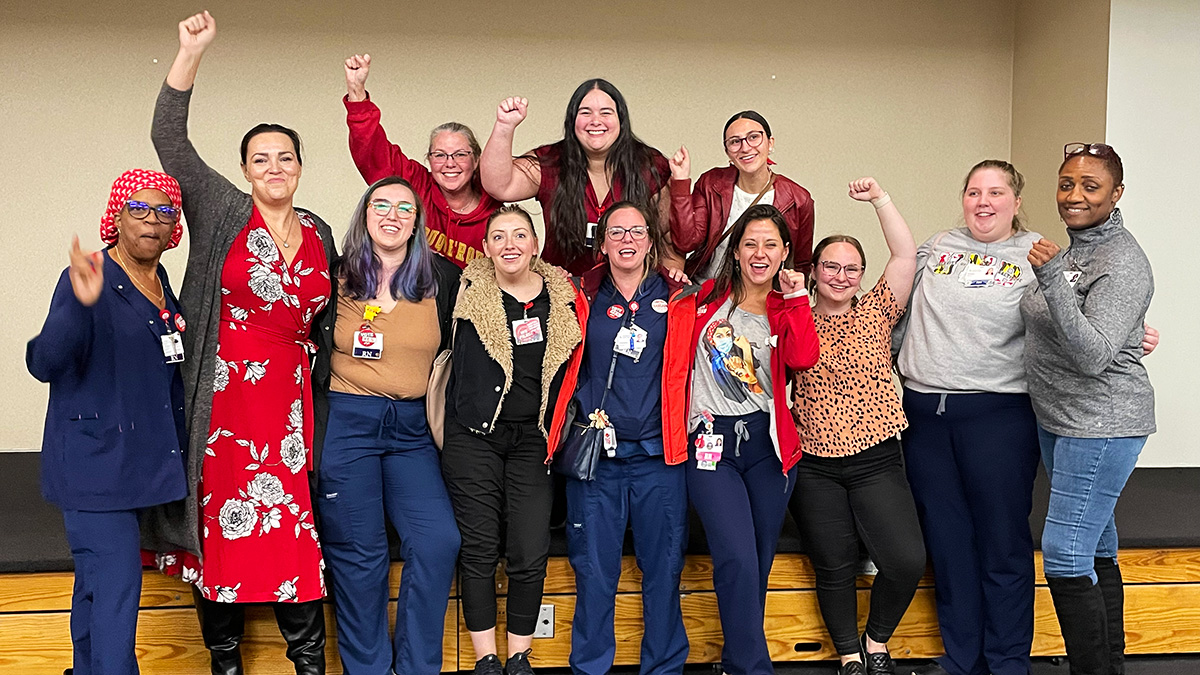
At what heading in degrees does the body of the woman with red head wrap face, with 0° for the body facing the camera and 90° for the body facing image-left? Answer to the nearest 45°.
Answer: approximately 315°

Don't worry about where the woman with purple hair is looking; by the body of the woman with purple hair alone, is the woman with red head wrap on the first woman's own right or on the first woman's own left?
on the first woman's own right

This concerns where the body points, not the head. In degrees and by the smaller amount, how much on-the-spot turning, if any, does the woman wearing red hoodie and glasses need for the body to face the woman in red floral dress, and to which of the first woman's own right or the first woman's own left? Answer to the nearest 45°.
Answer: approximately 45° to the first woman's own right

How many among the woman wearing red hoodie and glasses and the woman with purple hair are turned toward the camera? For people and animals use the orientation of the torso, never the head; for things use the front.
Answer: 2

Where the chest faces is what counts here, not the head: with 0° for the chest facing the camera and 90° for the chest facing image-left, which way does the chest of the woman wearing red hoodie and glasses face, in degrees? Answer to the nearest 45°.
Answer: approximately 0°

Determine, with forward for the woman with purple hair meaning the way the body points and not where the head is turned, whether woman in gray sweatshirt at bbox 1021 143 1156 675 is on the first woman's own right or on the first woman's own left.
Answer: on the first woman's own left
